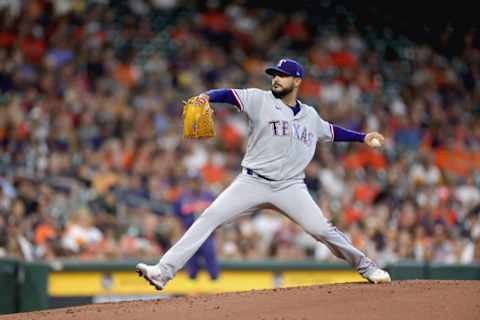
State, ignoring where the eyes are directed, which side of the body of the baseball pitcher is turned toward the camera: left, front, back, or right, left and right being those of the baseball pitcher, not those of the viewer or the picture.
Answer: front
